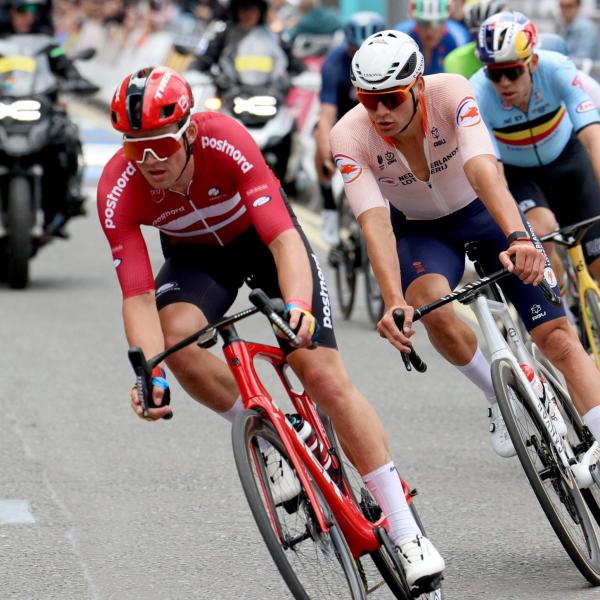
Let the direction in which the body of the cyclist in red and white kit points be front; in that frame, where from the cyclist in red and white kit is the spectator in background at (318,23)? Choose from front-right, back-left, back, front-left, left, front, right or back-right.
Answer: back-right

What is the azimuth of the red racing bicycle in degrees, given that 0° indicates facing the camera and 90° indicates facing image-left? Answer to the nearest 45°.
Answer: approximately 45°

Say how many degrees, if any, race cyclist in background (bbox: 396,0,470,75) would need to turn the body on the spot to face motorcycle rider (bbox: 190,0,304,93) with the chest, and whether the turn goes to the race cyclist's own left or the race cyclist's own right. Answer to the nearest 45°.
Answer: approximately 135° to the race cyclist's own right

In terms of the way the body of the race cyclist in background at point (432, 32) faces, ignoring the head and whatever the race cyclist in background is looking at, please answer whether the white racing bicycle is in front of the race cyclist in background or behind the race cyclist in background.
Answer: in front

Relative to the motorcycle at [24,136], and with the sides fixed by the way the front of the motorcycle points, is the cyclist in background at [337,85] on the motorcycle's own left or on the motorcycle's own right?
on the motorcycle's own left

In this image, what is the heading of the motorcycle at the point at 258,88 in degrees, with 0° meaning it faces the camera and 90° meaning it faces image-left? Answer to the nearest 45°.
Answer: approximately 0°

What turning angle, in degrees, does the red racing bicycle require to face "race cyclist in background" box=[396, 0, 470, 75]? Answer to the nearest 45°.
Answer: approximately 135° to its right

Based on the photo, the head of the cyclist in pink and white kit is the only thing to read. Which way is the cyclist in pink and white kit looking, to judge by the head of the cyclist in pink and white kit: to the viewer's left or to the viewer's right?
to the viewer's left
